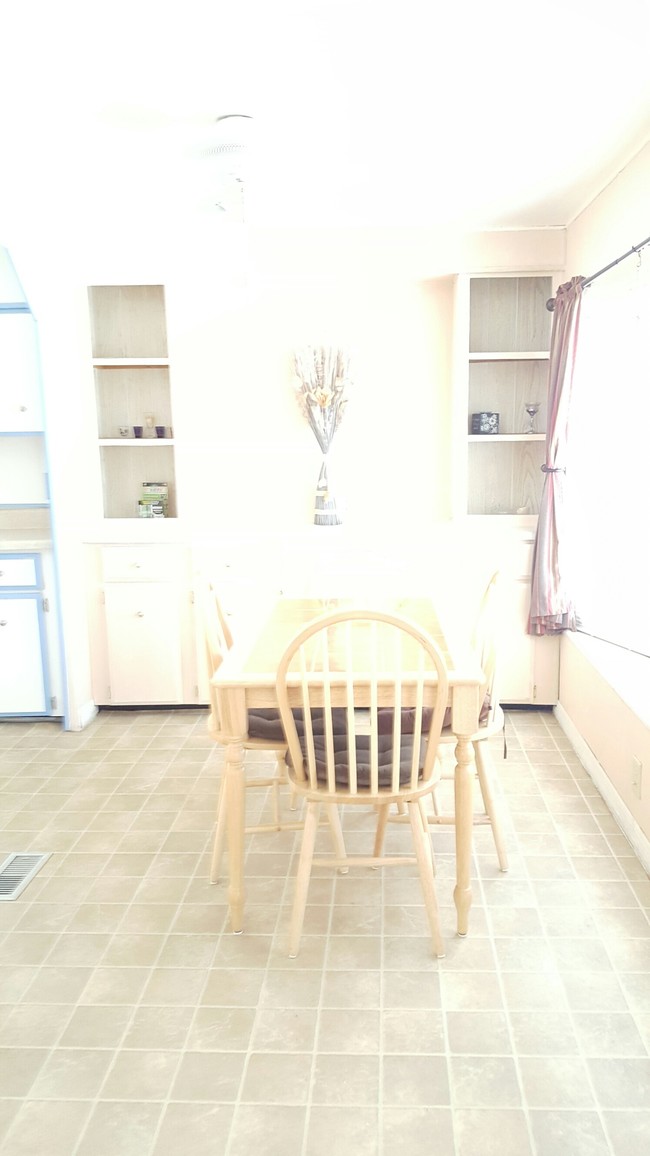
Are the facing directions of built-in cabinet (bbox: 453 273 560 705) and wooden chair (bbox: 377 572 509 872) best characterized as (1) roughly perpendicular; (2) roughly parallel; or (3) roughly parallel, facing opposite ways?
roughly perpendicular

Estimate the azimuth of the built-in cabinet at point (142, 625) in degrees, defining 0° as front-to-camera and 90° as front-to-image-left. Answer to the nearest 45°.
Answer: approximately 0°

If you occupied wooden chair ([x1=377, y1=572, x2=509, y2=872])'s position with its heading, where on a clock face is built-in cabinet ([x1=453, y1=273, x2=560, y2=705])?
The built-in cabinet is roughly at 3 o'clock from the wooden chair.

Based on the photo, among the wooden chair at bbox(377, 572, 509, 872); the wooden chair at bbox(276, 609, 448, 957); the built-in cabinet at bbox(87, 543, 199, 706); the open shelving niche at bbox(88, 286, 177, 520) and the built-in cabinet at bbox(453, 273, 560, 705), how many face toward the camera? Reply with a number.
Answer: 3

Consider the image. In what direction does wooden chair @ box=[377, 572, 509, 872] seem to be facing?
to the viewer's left

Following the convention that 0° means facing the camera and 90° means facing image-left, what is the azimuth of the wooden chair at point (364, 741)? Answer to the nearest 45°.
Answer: approximately 180°

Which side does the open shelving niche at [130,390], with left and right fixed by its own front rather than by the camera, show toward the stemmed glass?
left

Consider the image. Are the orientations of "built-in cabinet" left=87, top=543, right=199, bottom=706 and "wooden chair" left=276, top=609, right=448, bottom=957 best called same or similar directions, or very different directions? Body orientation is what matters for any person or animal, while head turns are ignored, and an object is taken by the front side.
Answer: very different directions

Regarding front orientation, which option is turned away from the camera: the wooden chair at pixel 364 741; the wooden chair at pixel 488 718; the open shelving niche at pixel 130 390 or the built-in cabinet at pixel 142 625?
the wooden chair at pixel 364 741
